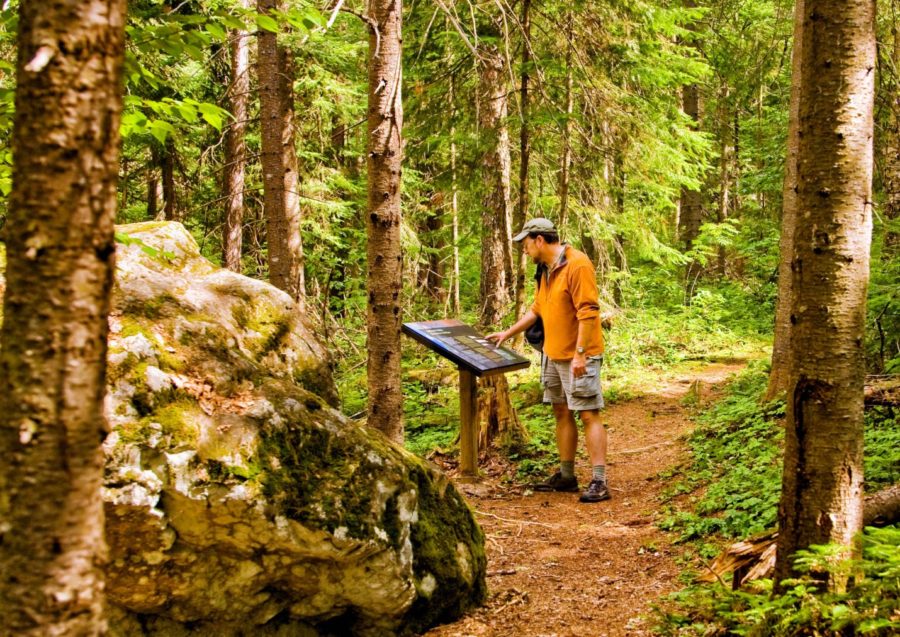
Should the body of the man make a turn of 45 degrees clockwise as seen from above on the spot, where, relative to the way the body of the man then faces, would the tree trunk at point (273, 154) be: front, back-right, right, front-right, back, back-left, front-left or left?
front-right

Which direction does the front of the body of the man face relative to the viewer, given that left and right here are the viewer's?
facing the viewer and to the left of the viewer

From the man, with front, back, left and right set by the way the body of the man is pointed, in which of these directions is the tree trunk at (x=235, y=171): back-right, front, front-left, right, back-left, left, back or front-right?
right

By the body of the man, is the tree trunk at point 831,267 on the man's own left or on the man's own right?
on the man's own left

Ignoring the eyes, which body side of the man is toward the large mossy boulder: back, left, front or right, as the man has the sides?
front

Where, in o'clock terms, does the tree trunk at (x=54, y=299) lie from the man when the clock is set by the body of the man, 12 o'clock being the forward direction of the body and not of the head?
The tree trunk is roughly at 11 o'clock from the man.

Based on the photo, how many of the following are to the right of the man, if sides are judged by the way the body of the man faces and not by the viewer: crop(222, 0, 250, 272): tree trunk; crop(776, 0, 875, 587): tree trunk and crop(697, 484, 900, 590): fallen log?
1

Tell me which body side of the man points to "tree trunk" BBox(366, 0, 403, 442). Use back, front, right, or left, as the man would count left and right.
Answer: front

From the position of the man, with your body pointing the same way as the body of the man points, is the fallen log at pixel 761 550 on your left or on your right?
on your left

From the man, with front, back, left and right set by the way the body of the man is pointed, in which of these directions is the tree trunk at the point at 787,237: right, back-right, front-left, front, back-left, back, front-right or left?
back

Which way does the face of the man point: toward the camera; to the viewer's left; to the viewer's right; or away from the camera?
to the viewer's left

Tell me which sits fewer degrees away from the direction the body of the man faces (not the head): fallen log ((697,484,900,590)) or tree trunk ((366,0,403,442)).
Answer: the tree trunk
